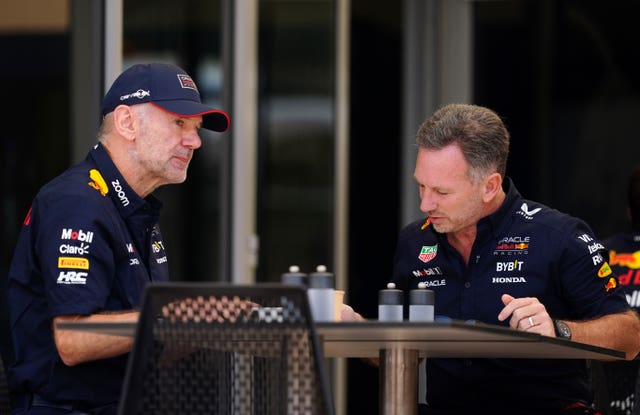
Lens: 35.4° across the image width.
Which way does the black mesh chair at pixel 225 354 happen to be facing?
away from the camera

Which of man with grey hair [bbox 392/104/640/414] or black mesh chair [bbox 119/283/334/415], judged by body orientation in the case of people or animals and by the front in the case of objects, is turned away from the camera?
the black mesh chair

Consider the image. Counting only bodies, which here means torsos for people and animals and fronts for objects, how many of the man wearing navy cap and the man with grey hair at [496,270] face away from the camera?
0

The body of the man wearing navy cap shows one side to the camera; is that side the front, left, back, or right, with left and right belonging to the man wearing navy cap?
right

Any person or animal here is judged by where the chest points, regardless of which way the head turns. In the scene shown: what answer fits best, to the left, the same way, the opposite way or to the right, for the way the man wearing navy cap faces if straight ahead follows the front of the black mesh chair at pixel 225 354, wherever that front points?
to the right

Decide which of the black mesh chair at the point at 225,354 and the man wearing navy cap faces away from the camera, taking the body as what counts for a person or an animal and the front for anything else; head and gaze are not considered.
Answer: the black mesh chair

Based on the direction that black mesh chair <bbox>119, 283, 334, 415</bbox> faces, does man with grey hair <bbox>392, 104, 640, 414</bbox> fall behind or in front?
in front

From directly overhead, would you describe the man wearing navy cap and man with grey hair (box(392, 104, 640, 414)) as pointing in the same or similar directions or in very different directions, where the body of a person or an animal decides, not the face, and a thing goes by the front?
very different directions

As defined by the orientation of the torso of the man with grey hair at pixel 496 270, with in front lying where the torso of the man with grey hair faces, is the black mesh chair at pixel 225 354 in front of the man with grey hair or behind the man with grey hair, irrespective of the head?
in front

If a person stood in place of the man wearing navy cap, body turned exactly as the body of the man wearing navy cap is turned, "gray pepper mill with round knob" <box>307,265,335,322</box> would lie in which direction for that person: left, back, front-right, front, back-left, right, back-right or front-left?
front-right
